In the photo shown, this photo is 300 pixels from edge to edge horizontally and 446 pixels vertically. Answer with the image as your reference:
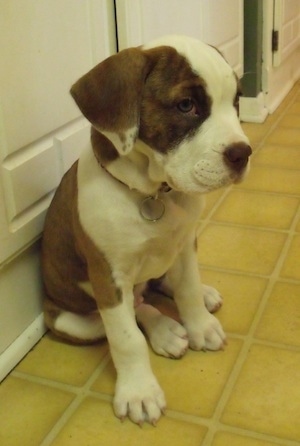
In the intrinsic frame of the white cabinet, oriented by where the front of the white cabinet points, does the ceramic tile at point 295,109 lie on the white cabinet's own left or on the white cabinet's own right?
on the white cabinet's own left

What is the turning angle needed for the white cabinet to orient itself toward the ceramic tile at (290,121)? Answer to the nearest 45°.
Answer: approximately 90° to its left

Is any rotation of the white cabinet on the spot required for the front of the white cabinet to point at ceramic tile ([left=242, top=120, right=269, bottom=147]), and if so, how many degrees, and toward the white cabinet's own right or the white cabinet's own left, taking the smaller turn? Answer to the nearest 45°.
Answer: approximately 90° to the white cabinet's own left

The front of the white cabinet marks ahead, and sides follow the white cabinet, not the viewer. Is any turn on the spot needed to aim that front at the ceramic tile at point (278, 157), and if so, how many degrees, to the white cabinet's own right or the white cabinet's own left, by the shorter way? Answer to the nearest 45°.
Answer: approximately 90° to the white cabinet's own left

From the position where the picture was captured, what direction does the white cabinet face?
facing the viewer and to the right of the viewer

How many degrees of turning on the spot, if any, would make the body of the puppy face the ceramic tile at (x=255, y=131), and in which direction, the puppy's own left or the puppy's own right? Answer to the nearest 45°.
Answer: approximately 135° to the puppy's own left

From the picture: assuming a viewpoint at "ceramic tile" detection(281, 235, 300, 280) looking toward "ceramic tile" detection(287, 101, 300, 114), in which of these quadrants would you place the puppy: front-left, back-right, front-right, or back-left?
back-left

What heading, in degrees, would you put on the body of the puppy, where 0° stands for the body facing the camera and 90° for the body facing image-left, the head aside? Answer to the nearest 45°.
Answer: approximately 315°

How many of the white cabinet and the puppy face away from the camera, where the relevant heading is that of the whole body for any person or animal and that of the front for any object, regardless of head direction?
0

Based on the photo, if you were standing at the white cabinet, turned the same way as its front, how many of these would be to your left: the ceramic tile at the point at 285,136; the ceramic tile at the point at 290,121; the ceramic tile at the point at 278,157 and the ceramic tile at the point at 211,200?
4
